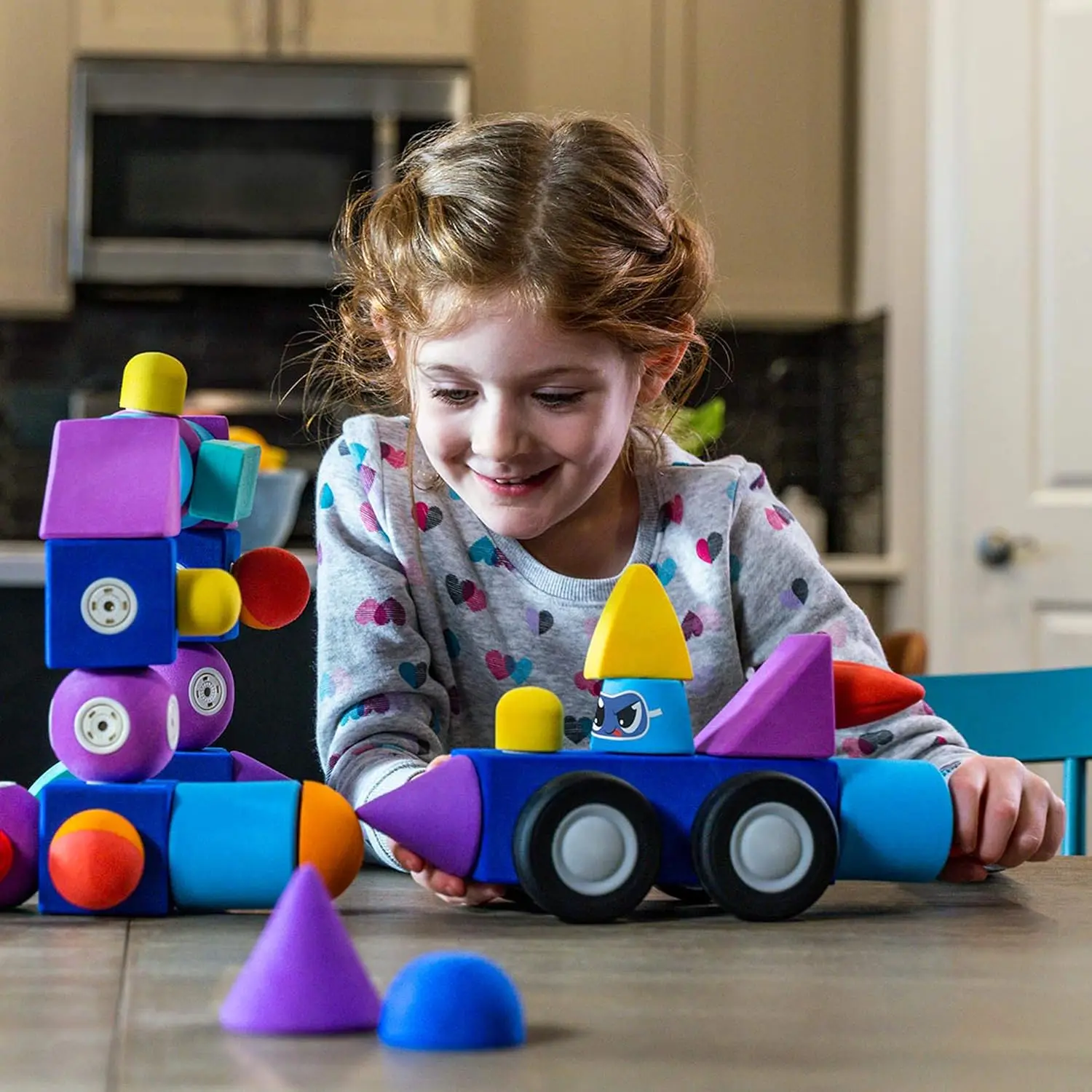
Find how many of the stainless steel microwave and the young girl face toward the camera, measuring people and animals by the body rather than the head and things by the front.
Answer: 2

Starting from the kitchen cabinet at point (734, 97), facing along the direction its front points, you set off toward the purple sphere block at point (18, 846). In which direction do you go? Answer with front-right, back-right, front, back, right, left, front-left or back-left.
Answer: front

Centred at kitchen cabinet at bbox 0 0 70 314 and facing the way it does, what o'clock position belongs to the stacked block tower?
The stacked block tower is roughly at 12 o'clock from the kitchen cabinet.

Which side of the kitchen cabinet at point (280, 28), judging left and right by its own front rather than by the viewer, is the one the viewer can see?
front

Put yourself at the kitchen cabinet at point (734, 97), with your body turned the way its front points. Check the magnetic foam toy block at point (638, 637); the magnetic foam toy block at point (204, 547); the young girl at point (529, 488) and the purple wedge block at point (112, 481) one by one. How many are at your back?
0

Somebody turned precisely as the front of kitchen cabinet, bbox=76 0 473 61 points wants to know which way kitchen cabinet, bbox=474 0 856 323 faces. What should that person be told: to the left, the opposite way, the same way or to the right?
the same way

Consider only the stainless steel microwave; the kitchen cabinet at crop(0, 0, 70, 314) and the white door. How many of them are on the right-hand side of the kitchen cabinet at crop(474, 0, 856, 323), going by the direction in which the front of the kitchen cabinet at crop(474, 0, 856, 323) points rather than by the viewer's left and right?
2

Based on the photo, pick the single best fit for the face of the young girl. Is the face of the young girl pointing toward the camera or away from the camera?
toward the camera

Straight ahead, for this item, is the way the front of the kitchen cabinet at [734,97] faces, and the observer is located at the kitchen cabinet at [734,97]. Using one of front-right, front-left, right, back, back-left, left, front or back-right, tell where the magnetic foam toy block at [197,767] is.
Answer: front

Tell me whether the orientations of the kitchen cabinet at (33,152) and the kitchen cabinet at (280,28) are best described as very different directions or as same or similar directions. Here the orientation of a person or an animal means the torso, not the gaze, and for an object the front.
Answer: same or similar directions

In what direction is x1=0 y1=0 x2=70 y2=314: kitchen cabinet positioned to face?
toward the camera

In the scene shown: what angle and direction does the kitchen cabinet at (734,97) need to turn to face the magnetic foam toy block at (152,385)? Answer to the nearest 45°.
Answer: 0° — it already faces it

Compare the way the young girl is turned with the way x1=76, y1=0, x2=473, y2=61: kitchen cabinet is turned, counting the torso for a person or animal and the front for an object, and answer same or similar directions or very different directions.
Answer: same or similar directions

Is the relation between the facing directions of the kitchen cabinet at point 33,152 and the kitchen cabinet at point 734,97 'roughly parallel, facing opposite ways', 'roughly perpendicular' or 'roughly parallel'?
roughly parallel

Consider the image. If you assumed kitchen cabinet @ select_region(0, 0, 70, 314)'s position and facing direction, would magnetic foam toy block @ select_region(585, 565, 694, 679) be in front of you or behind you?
in front

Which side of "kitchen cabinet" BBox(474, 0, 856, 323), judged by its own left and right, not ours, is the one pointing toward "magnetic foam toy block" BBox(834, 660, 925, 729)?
front

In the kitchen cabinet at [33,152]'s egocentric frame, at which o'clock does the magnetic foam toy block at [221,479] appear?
The magnetic foam toy block is roughly at 12 o'clock from the kitchen cabinet.

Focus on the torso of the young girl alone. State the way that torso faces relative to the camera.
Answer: toward the camera

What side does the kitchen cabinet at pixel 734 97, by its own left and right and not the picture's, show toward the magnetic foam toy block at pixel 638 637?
front
